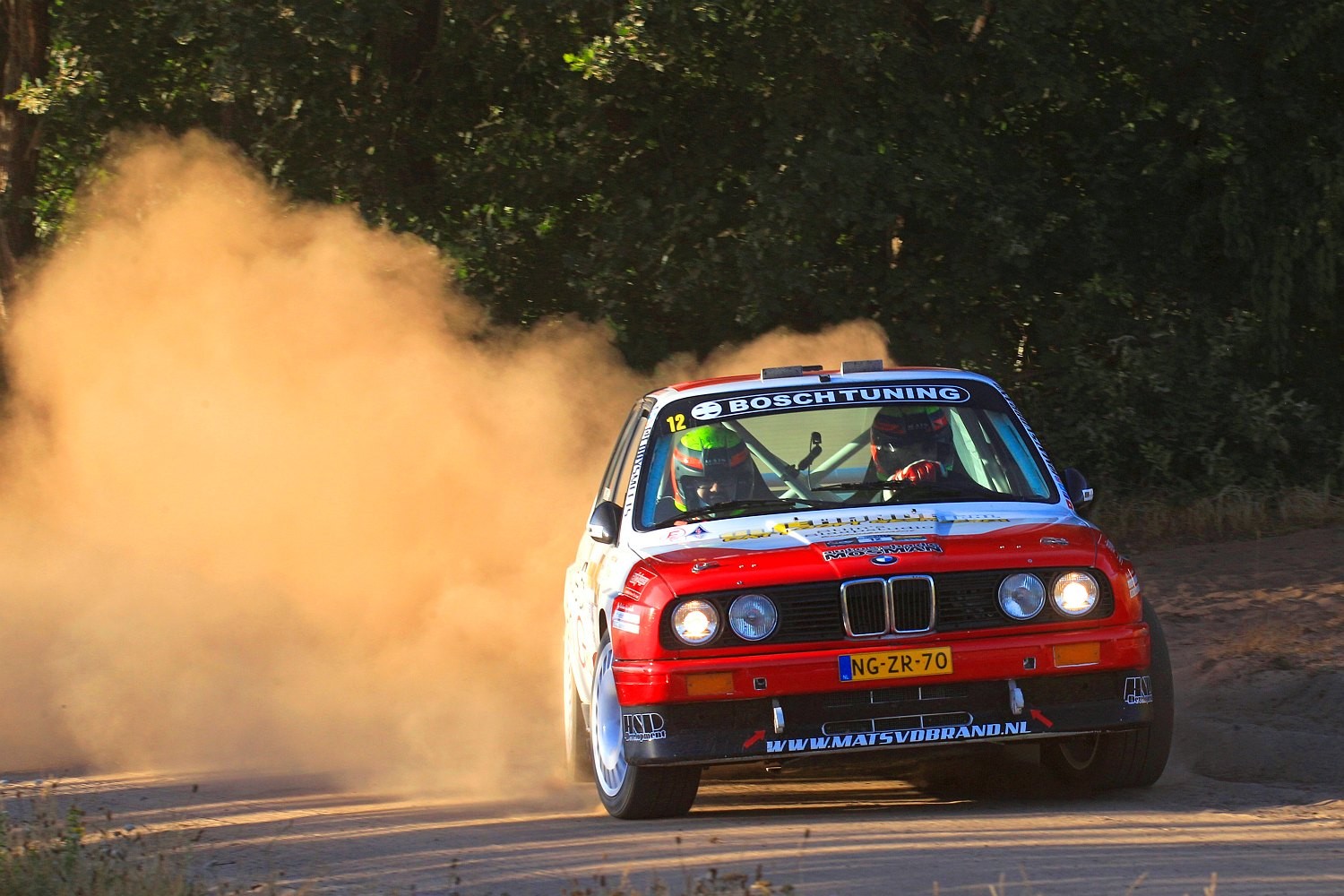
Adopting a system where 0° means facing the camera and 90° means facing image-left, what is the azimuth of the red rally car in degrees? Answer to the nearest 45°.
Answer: approximately 0°
